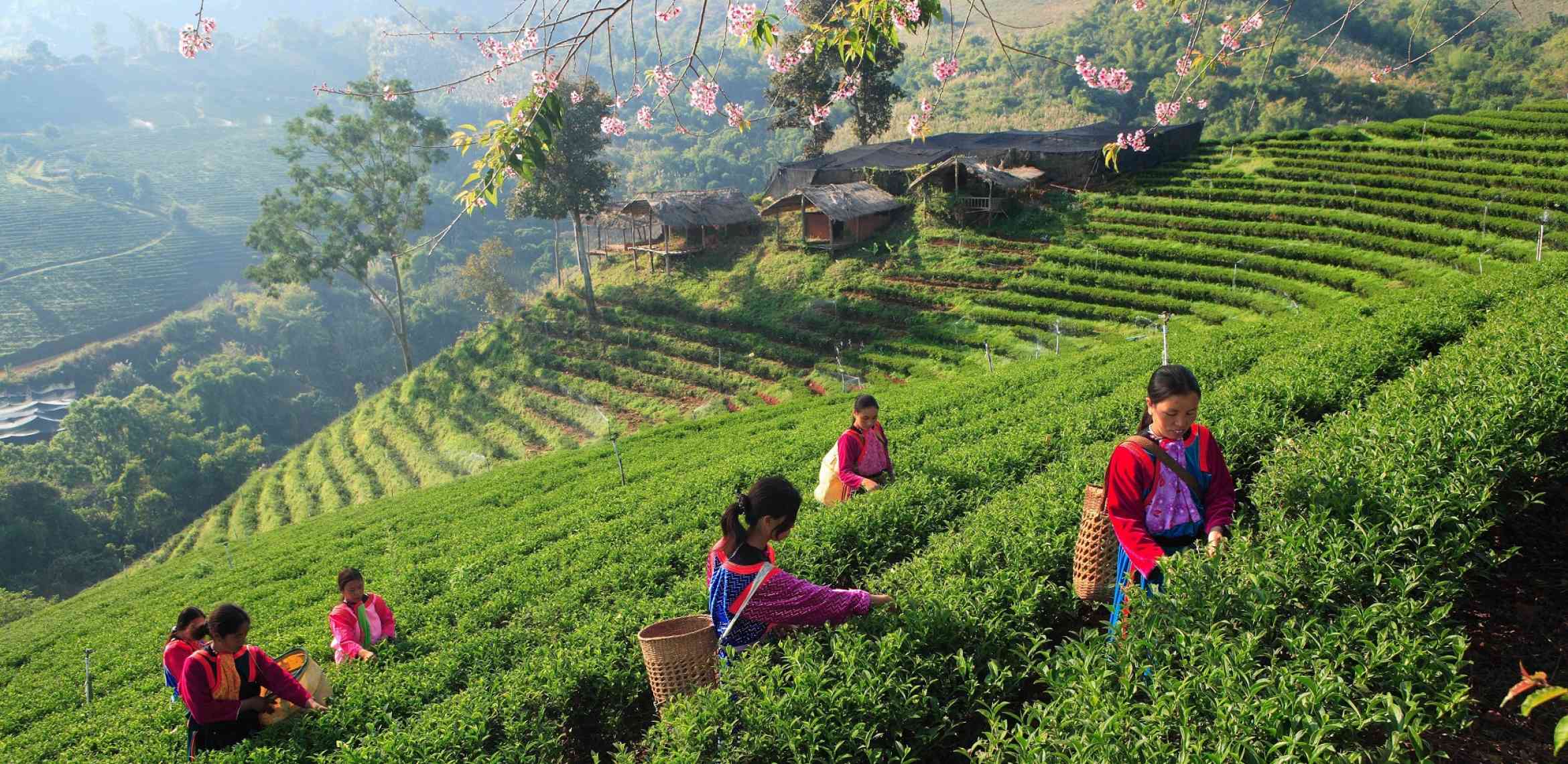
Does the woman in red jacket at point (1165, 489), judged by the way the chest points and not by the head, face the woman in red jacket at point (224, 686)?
no

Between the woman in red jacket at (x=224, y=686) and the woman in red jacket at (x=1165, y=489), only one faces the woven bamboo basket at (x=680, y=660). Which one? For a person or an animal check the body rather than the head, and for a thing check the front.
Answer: the woman in red jacket at (x=224, y=686)

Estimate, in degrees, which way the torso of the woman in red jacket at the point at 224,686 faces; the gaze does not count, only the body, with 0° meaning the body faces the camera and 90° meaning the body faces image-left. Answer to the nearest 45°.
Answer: approximately 315°

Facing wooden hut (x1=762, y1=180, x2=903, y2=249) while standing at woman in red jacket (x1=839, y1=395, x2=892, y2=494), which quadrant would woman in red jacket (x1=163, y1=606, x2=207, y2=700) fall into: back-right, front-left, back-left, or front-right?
back-left

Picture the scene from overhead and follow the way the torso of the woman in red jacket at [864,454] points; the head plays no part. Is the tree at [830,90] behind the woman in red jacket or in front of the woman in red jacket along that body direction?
behind

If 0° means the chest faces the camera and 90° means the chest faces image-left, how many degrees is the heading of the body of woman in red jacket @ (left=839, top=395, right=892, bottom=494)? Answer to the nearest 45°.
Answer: approximately 315°

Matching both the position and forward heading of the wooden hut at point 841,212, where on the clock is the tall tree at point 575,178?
The tall tree is roughly at 2 o'clock from the wooden hut.

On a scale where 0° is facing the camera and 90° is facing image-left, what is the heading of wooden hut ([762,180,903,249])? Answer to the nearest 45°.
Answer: approximately 45°

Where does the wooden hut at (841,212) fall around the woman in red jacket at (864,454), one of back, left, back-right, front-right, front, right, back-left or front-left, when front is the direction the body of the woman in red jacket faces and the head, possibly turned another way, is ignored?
back-left

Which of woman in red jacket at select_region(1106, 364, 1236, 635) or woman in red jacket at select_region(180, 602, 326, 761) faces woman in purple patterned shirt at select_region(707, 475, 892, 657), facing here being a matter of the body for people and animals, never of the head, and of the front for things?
woman in red jacket at select_region(180, 602, 326, 761)

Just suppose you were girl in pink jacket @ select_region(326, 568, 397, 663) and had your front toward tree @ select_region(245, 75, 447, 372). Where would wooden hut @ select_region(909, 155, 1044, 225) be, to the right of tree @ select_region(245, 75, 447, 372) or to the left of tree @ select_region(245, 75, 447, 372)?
right

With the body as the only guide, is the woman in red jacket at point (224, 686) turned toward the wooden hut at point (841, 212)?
no

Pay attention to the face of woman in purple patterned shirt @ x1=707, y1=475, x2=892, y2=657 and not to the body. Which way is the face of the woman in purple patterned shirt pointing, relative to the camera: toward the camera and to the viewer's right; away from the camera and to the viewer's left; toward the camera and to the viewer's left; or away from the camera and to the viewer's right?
away from the camera and to the viewer's right
